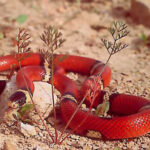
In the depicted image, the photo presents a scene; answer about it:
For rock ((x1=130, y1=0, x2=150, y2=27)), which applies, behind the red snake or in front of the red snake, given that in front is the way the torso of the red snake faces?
behind

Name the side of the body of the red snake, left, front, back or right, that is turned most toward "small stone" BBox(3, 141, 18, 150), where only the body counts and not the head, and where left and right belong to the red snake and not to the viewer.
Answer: front

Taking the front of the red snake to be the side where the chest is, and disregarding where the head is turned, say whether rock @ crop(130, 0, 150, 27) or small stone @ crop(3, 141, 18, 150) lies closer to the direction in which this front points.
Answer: the small stone
